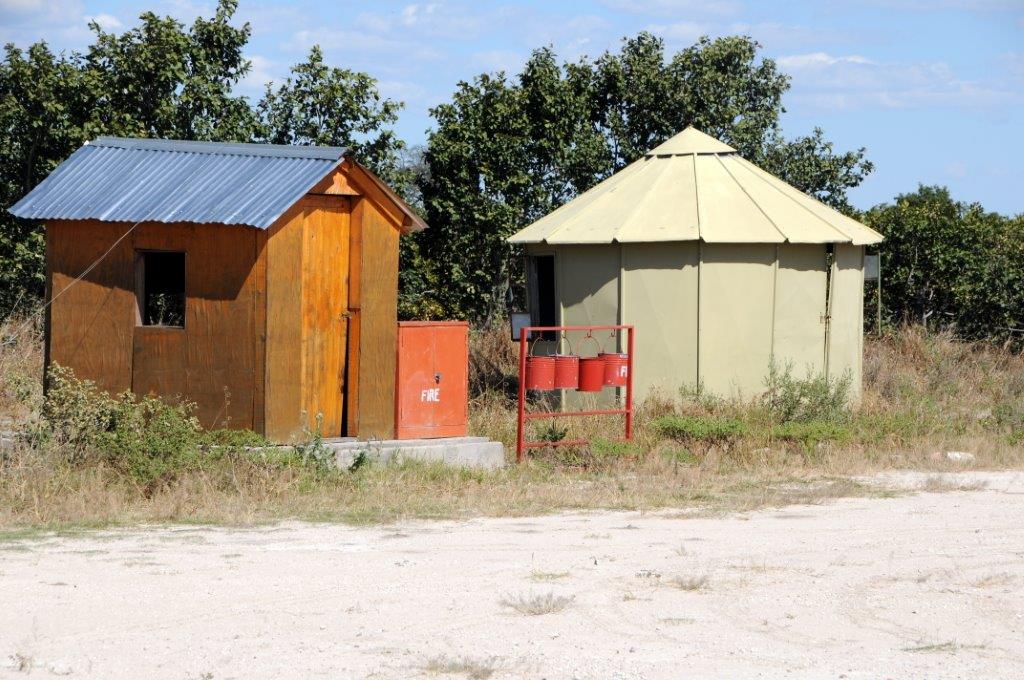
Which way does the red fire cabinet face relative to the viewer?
toward the camera

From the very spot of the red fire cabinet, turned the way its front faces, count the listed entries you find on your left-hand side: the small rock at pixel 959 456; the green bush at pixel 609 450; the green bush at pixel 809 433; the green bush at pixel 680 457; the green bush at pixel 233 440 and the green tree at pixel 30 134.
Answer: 4

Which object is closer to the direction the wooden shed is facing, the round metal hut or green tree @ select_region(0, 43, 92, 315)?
the round metal hut

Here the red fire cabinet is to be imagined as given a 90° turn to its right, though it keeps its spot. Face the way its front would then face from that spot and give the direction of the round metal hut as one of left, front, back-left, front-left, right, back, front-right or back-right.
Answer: back-right

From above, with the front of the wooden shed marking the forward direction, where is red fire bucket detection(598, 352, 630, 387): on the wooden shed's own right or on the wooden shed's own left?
on the wooden shed's own left

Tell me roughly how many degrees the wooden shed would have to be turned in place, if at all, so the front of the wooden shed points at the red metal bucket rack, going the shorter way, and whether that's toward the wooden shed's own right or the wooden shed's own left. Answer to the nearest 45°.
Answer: approximately 45° to the wooden shed's own left

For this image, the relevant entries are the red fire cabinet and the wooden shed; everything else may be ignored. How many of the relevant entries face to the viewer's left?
0

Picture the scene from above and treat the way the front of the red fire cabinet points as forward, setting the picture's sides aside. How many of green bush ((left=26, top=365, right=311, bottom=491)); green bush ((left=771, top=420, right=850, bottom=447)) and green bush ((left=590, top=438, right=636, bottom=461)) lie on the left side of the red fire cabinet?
2

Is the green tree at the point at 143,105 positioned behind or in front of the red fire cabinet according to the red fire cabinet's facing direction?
behind

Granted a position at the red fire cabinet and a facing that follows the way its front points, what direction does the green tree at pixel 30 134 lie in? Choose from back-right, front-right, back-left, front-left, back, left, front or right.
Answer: back-right

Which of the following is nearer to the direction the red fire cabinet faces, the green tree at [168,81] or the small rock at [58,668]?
the small rock

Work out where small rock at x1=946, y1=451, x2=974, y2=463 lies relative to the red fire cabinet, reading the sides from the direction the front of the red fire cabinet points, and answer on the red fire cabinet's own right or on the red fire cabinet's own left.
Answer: on the red fire cabinet's own left

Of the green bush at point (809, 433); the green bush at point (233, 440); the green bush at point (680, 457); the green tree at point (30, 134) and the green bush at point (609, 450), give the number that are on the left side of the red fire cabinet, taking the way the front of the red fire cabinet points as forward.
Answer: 3
